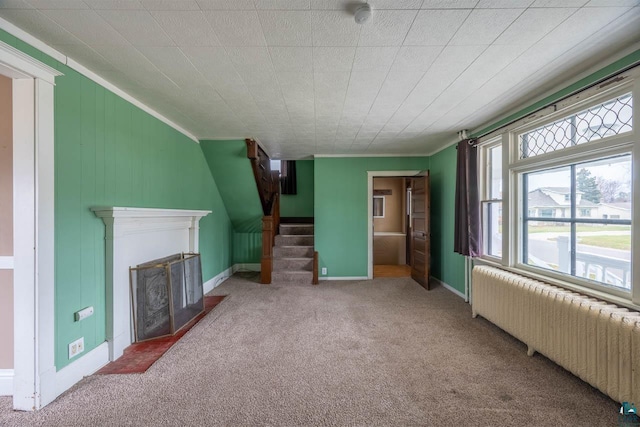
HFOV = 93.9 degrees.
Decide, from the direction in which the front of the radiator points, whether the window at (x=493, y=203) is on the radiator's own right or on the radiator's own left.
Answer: on the radiator's own right

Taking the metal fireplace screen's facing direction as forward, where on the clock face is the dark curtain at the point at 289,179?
The dark curtain is roughly at 9 o'clock from the metal fireplace screen.

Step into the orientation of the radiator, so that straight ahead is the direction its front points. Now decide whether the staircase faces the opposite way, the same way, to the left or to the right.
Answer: to the left

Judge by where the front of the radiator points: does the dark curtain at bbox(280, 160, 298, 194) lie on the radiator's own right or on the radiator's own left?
on the radiator's own right

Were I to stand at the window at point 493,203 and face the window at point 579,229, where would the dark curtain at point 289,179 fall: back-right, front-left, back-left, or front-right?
back-right

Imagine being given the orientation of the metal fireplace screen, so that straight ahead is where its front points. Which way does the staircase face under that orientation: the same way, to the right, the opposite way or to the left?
to the right

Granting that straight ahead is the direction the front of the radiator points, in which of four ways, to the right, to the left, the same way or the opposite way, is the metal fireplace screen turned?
the opposite way

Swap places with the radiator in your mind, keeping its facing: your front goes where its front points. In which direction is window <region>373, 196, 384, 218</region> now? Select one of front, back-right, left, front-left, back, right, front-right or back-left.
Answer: right

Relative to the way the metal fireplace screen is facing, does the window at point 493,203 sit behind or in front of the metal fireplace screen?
in front

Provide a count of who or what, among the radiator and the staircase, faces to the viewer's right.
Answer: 0
